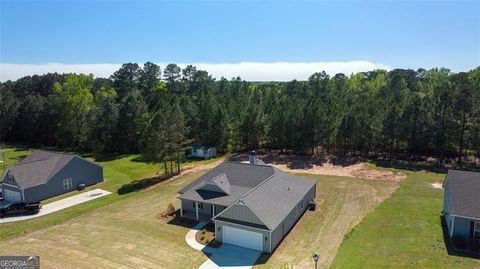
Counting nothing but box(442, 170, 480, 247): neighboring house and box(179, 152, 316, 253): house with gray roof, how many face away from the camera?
0

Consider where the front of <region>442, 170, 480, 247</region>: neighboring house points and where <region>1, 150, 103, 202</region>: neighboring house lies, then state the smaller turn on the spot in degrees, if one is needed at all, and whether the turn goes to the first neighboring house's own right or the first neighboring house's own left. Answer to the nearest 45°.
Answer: approximately 90° to the first neighboring house's own right

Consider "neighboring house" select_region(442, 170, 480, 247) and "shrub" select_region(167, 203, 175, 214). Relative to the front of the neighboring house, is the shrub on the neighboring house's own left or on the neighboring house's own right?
on the neighboring house's own right

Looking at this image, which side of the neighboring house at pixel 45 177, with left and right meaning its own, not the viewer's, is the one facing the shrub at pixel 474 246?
left

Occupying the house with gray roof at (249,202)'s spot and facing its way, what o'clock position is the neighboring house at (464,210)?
The neighboring house is roughly at 8 o'clock from the house with gray roof.

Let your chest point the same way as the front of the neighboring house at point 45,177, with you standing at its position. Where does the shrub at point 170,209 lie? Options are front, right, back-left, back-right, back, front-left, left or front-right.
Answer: left

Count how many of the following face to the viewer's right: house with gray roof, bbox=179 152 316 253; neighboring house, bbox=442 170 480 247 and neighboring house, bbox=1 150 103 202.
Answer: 0

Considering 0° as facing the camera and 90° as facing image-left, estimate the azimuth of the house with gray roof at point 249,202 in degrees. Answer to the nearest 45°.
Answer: approximately 45°

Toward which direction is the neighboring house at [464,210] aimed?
toward the camera

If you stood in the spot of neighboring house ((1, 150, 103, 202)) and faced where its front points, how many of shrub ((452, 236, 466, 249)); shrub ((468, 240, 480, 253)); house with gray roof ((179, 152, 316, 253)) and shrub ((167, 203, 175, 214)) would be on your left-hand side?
4

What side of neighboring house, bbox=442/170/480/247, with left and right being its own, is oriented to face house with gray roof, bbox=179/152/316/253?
right

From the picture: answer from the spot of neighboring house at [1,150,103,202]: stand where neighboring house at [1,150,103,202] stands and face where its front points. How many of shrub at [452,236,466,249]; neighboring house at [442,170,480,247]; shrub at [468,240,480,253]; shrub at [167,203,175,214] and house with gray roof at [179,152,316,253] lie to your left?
5
